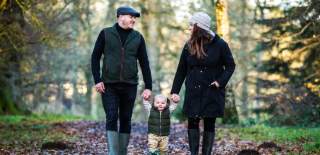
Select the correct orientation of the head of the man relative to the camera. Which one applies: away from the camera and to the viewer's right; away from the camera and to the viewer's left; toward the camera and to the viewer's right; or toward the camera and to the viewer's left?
toward the camera and to the viewer's right

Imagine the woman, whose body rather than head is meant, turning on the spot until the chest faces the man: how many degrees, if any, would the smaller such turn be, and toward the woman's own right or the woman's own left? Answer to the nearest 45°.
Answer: approximately 90° to the woman's own right

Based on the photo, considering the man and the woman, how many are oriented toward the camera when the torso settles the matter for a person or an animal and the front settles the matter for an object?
2

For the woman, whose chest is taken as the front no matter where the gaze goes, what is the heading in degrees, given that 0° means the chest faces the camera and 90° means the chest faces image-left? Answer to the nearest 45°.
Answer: approximately 0°

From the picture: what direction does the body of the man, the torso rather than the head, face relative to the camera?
toward the camera

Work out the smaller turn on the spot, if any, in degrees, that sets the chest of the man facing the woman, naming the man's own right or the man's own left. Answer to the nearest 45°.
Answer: approximately 90° to the man's own left
